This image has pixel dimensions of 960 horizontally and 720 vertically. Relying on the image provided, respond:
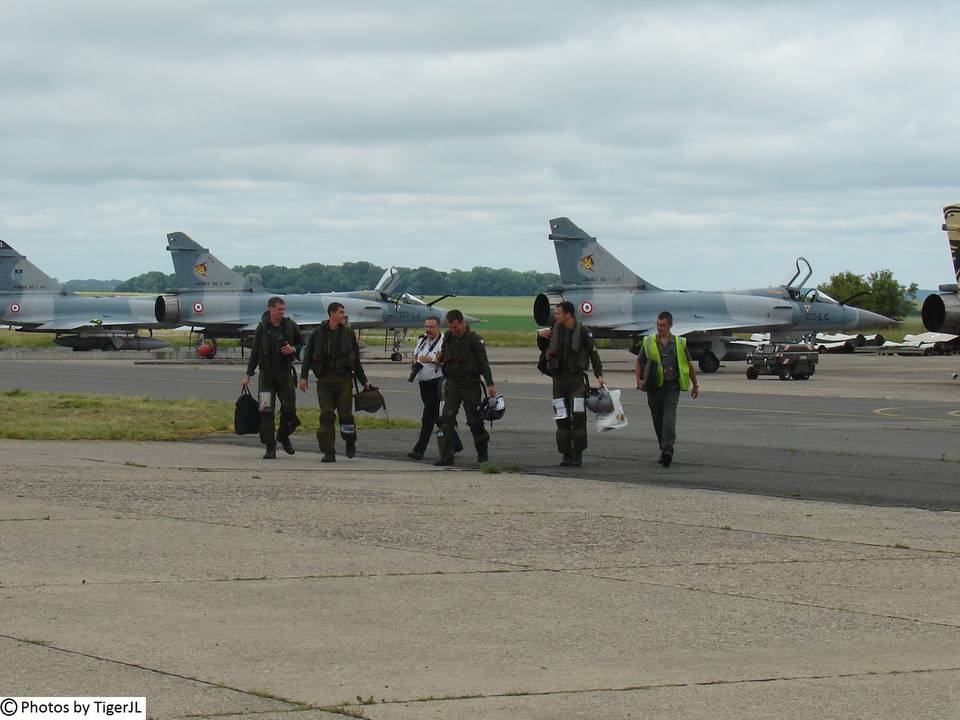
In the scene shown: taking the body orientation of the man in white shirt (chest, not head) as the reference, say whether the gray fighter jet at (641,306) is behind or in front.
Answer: behind

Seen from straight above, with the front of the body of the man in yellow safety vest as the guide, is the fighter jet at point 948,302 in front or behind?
behind

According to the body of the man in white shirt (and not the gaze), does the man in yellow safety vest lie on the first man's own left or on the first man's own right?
on the first man's own left

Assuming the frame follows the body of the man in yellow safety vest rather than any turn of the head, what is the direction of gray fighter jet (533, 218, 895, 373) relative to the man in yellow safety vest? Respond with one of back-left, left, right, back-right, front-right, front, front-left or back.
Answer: back

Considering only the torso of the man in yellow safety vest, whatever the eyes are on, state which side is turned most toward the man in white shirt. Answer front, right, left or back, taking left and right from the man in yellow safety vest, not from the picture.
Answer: right

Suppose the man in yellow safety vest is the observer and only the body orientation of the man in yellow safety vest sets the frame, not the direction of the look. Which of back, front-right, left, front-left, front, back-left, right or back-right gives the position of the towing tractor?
back

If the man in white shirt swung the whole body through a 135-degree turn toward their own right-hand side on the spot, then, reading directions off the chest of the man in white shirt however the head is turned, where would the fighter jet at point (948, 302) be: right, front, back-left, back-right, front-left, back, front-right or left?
front-right

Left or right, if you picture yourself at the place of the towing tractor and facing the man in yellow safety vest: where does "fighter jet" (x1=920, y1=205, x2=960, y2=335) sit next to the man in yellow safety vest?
left

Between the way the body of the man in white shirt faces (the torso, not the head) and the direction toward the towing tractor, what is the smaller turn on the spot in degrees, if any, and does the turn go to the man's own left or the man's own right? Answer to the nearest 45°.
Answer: approximately 180°
